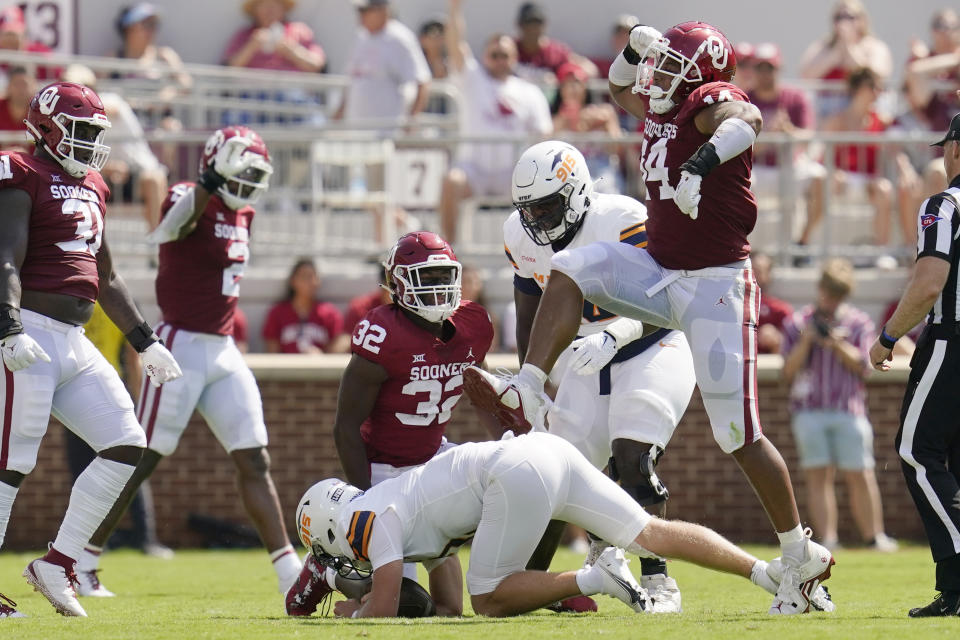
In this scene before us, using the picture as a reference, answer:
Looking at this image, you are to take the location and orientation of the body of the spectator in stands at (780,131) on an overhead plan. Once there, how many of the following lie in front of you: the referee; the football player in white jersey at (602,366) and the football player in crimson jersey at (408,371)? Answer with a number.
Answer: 3

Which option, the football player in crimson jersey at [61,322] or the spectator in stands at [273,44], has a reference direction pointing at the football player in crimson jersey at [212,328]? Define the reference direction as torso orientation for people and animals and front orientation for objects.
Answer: the spectator in stands

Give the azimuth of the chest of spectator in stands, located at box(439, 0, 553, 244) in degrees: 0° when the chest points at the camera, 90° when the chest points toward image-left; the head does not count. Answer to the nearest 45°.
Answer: approximately 0°

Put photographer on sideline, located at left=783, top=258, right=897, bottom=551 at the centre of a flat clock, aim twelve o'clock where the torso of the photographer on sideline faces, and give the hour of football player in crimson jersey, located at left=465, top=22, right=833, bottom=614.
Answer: The football player in crimson jersey is roughly at 12 o'clock from the photographer on sideline.

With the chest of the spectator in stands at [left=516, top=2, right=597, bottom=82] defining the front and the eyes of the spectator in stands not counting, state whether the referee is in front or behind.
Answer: in front

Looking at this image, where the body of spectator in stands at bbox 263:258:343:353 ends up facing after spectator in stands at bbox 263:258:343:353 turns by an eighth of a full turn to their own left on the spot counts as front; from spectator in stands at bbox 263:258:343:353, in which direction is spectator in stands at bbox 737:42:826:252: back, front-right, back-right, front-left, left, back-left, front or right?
front-left

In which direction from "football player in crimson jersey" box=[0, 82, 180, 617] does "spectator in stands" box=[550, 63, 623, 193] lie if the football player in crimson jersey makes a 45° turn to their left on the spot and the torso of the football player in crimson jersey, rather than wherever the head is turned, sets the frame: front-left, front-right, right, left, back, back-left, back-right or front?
front-left

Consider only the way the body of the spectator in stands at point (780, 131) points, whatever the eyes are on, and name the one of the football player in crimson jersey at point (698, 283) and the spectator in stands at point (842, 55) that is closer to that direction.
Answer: the football player in crimson jersey
